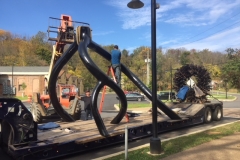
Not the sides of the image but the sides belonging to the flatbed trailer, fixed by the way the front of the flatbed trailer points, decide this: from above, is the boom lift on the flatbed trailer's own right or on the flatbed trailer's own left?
on the flatbed trailer's own right

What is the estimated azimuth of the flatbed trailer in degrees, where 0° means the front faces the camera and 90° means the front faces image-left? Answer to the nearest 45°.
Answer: approximately 45°
